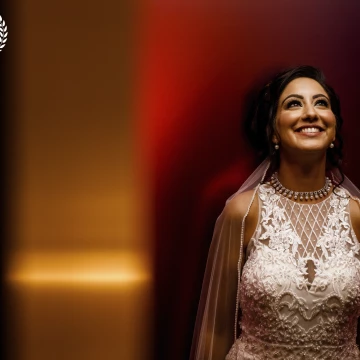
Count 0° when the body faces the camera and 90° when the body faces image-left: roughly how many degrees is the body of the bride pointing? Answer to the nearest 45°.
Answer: approximately 0°
